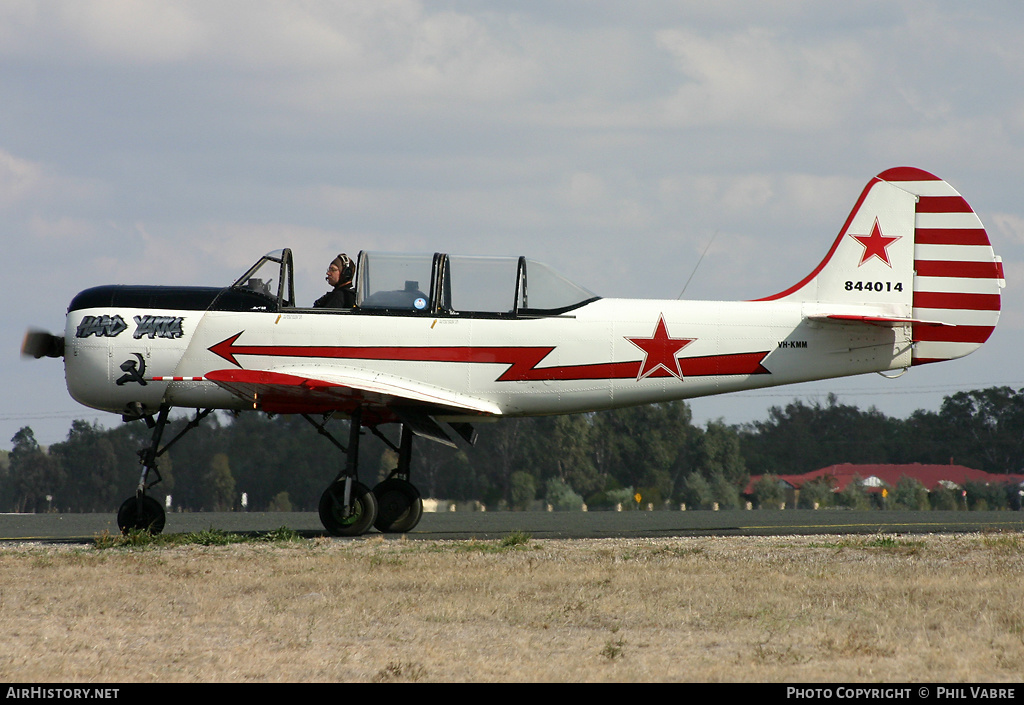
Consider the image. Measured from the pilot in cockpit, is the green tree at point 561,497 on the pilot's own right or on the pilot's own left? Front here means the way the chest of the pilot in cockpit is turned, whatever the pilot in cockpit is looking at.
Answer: on the pilot's own right

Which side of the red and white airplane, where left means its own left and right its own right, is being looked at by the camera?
left

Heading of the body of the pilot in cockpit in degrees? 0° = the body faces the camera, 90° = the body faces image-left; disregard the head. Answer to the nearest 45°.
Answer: approximately 90°

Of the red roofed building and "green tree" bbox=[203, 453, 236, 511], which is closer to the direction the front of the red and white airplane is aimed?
the green tree

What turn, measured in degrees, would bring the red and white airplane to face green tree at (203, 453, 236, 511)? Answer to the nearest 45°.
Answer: approximately 90° to its right

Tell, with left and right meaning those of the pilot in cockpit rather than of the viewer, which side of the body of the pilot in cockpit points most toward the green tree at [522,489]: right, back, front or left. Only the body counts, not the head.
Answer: right

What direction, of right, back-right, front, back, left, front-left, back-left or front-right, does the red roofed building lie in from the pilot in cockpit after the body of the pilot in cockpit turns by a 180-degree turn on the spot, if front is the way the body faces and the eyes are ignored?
front-left

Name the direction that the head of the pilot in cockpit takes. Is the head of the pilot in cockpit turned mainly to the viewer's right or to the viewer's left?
to the viewer's left
